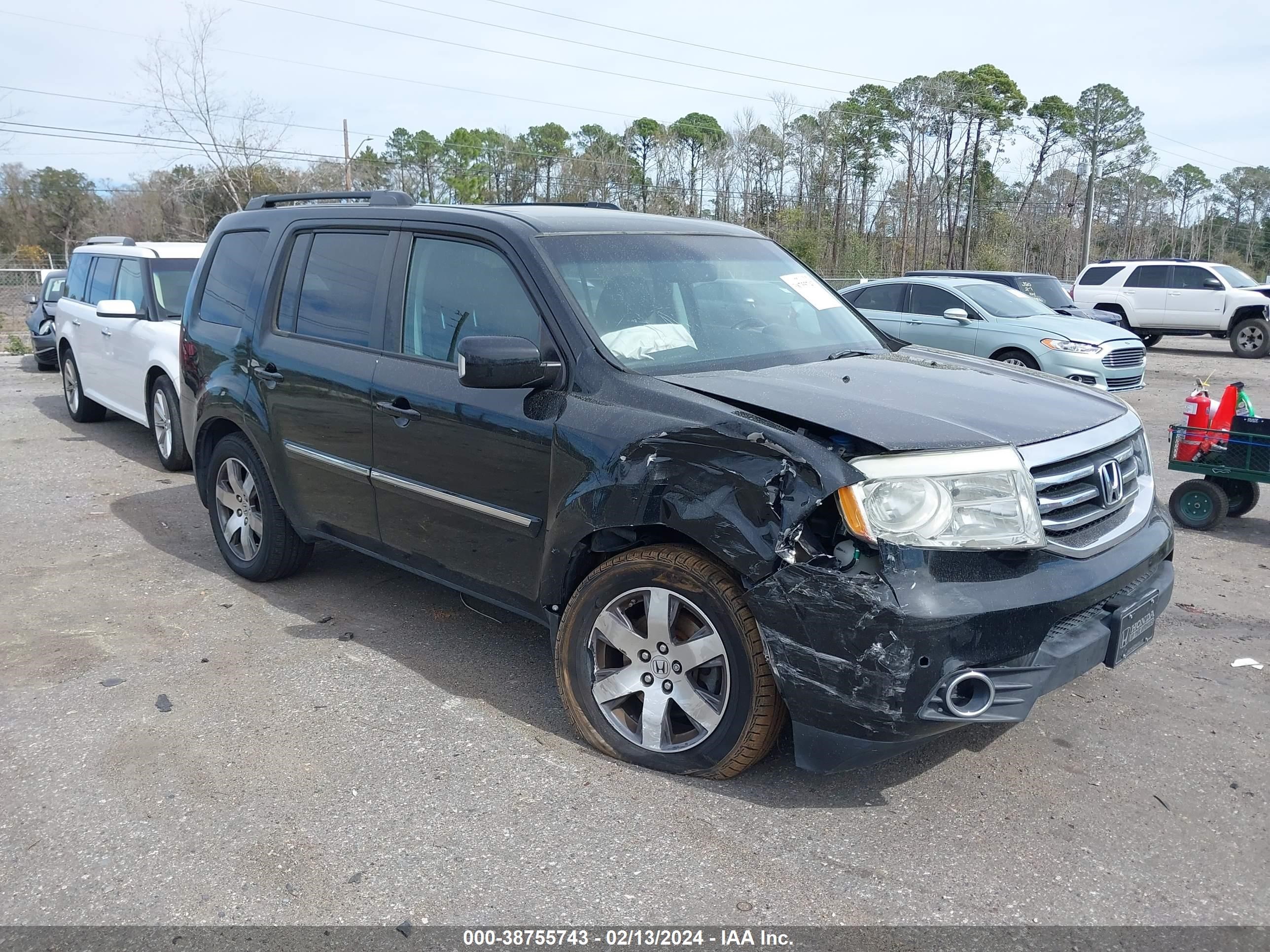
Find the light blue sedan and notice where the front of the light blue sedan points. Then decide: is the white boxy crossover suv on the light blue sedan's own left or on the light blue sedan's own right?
on the light blue sedan's own right

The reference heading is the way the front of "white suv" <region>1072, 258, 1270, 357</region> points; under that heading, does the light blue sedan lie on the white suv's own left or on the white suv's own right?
on the white suv's own right

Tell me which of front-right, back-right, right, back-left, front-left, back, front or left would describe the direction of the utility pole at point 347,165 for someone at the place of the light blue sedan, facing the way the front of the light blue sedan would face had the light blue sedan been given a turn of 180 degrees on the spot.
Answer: front

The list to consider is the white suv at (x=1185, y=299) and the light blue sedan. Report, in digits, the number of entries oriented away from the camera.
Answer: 0

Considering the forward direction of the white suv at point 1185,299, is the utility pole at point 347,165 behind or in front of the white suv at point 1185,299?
behind

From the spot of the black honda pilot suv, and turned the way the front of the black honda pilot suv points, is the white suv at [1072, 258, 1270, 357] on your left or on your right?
on your left

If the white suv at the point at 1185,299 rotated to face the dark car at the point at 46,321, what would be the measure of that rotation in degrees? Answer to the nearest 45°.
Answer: approximately 135° to its right

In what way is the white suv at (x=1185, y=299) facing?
to the viewer's right

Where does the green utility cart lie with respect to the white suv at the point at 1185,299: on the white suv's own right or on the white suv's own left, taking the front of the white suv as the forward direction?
on the white suv's own right
